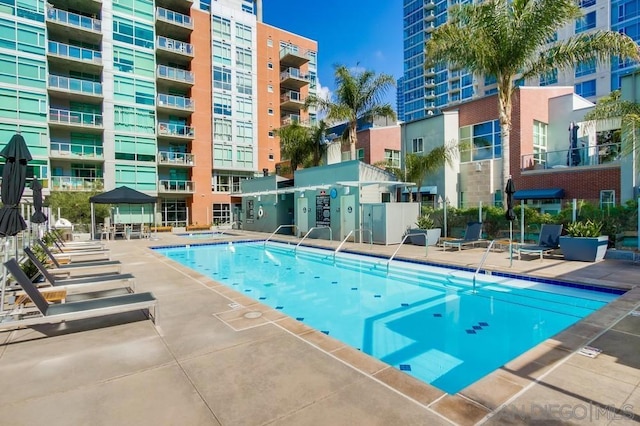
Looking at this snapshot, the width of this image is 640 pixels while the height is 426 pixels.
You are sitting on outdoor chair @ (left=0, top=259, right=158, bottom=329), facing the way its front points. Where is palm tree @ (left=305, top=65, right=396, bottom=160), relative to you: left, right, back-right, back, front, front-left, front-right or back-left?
front-left

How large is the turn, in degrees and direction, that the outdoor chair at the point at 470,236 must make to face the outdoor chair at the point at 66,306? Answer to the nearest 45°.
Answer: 0° — it already faces it

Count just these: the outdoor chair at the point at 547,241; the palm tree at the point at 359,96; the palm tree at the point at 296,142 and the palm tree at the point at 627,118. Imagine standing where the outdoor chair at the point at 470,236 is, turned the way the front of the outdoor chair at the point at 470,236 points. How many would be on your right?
2

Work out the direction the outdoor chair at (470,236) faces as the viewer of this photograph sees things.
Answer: facing the viewer and to the left of the viewer

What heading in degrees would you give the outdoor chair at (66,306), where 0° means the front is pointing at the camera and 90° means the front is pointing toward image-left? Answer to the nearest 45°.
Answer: approximately 270°

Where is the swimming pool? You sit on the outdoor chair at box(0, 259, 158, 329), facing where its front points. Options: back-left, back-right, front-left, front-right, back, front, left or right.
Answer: front

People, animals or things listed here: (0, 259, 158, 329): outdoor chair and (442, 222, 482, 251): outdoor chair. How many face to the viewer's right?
1

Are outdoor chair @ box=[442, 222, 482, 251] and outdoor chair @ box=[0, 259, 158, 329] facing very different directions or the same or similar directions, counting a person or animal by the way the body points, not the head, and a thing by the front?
very different directions

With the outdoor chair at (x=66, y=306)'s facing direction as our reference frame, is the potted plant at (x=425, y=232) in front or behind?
in front

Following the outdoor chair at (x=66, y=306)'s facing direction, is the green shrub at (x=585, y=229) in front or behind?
in front

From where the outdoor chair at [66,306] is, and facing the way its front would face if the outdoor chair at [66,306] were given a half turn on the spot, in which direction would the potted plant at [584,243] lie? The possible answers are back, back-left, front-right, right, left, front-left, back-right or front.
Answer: back

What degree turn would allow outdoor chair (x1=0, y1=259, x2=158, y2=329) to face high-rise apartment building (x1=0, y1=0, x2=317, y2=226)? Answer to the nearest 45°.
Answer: approximately 90° to its left

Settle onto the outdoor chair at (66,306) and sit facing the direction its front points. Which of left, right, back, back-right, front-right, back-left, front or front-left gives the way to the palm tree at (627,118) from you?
front

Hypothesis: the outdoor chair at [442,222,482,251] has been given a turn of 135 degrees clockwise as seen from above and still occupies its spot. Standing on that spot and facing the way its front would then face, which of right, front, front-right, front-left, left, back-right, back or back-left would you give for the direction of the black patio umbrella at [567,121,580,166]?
front-right

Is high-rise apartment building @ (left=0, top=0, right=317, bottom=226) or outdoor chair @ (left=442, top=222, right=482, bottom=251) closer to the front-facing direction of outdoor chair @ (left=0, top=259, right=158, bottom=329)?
the outdoor chair
